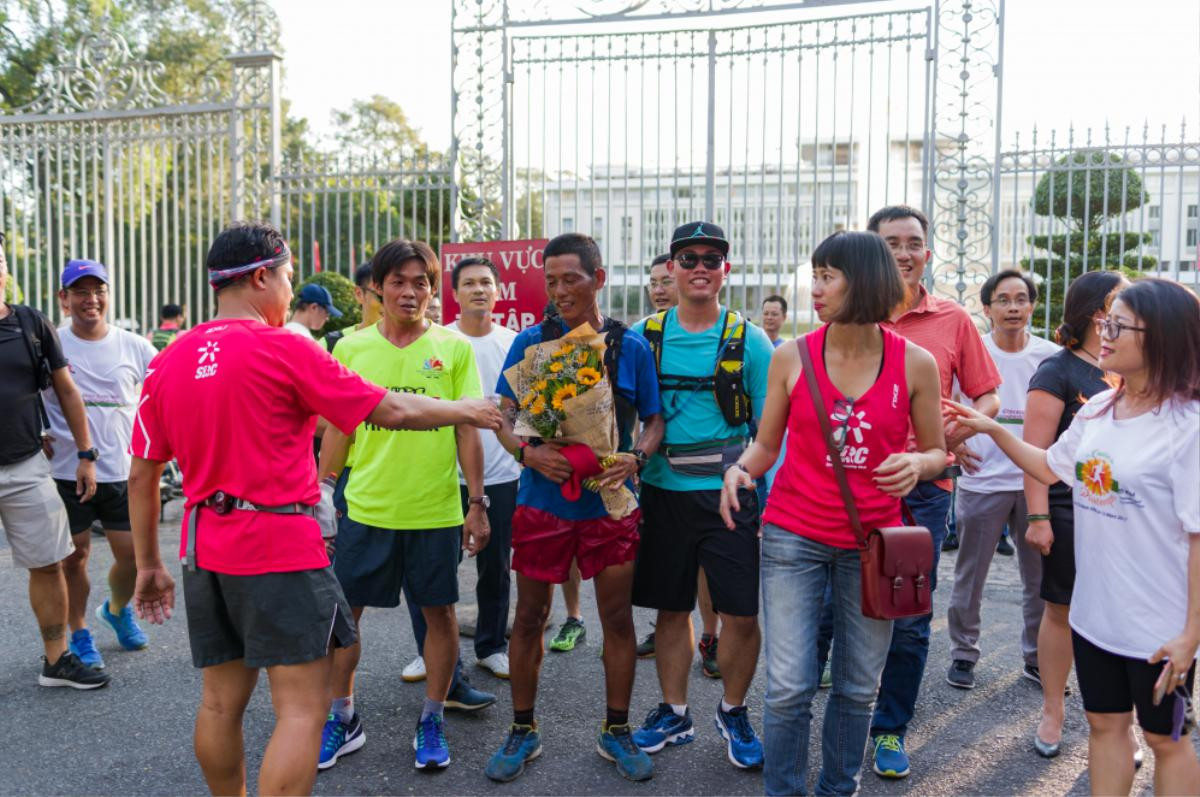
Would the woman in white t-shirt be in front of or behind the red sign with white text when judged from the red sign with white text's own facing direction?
in front

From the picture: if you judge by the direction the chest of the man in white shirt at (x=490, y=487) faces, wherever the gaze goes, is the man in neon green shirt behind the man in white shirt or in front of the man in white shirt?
in front

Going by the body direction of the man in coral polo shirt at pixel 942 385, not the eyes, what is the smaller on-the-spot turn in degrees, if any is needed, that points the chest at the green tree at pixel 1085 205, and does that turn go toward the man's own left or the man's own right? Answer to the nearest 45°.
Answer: approximately 180°

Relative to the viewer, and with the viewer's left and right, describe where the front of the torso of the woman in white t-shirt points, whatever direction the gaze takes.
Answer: facing the viewer and to the left of the viewer

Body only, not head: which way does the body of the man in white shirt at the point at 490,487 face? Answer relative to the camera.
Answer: toward the camera

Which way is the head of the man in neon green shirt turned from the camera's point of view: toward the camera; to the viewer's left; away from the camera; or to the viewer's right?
toward the camera

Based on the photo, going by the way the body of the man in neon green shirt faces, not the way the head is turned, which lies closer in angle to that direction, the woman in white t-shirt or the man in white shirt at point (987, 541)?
the woman in white t-shirt

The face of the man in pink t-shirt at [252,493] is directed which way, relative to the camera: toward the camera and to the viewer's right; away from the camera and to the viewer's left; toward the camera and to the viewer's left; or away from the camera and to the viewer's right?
away from the camera and to the viewer's right

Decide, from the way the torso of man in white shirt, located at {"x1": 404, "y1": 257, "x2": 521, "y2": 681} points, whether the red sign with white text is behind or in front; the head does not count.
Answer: behind

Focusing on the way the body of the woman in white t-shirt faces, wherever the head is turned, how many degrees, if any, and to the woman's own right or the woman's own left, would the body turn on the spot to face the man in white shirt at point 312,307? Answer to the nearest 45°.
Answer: approximately 90° to the woman's own right

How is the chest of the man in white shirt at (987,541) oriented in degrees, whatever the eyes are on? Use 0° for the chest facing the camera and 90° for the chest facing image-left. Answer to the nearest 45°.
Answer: approximately 0°

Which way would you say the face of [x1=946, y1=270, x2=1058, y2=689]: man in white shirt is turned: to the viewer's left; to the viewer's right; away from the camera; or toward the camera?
toward the camera

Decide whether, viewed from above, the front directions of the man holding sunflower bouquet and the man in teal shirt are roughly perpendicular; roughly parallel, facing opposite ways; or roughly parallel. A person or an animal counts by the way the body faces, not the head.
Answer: roughly parallel

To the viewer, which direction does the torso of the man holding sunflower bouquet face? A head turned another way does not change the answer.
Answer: toward the camera

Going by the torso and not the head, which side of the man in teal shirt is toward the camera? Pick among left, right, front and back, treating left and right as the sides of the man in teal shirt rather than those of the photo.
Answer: front

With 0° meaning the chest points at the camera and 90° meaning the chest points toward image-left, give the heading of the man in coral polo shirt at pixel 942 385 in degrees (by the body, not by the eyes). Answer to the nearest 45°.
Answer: approximately 0°
